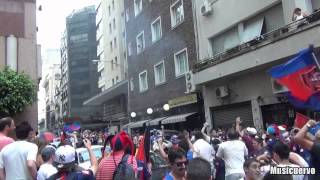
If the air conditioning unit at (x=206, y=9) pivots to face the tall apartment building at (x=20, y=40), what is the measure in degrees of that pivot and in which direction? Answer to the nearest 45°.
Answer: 0° — it already faces it

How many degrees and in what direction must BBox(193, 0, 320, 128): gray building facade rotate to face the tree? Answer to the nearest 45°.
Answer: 0° — it already faces it

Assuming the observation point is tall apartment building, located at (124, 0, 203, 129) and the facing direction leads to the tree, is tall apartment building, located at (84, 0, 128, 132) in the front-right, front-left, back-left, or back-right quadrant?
back-right

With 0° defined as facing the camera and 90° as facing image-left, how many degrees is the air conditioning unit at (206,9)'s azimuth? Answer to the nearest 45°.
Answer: approximately 45°
